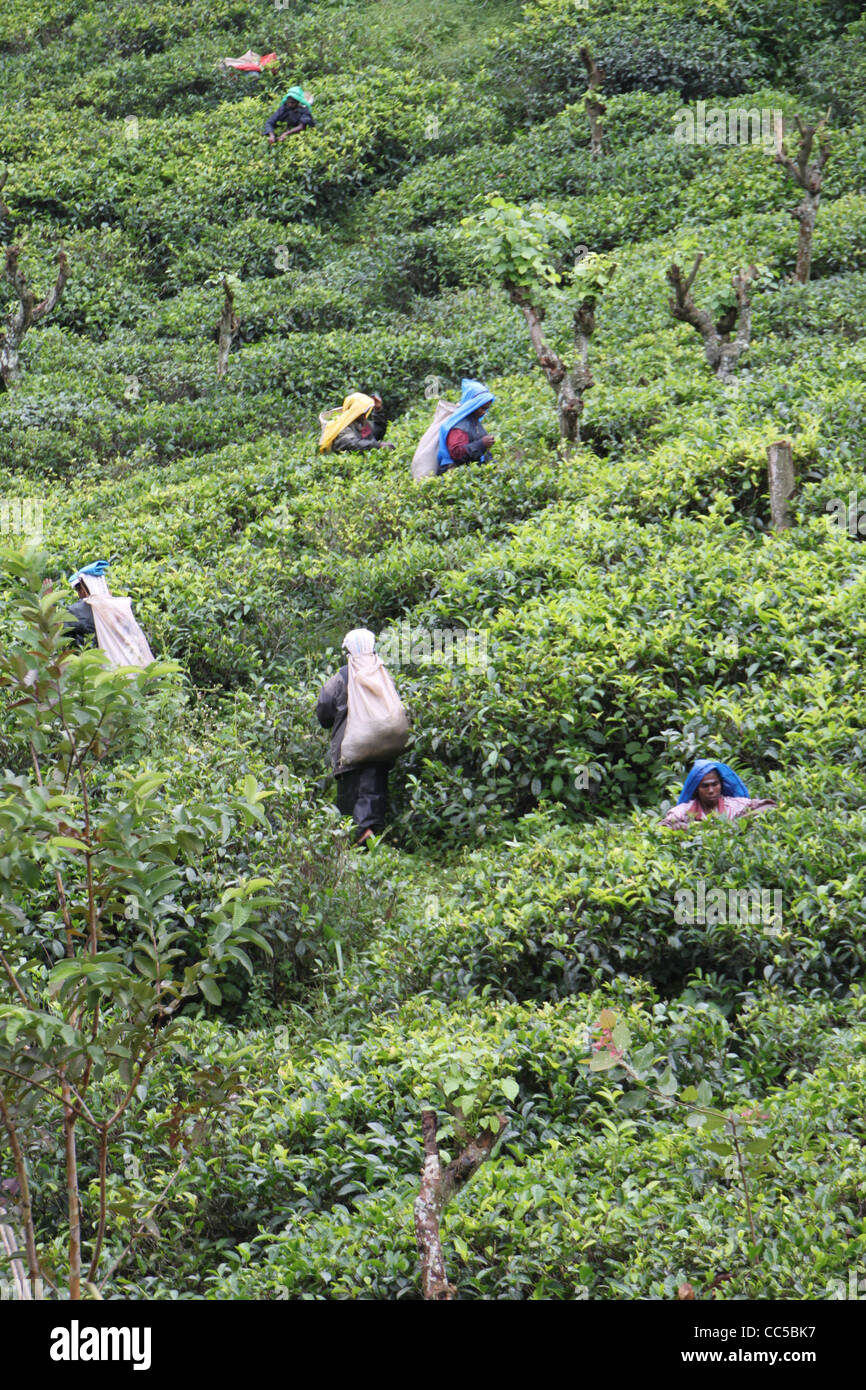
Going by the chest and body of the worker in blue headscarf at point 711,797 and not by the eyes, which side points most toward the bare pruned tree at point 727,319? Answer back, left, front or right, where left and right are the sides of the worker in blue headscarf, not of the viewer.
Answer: back

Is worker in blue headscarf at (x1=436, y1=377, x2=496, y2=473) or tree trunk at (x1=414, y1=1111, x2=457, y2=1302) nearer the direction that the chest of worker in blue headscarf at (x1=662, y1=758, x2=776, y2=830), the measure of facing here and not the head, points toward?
the tree trunk
